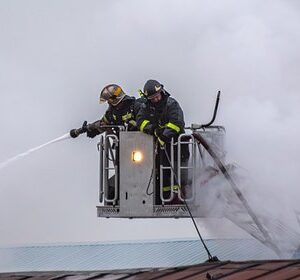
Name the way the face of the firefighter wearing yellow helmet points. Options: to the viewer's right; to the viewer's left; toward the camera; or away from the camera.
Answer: to the viewer's left

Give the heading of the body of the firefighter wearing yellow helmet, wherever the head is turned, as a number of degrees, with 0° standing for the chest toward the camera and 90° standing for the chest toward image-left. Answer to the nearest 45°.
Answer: approximately 45°

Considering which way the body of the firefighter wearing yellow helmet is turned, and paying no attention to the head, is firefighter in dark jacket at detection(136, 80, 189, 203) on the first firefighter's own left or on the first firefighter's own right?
on the first firefighter's own left
